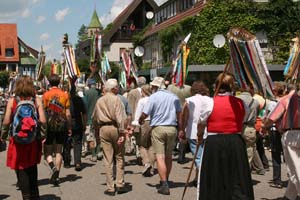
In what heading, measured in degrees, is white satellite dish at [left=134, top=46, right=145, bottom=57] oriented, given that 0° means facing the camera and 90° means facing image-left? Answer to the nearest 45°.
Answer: approximately 0°

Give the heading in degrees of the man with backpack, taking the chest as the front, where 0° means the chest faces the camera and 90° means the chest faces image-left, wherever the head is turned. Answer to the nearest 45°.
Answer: approximately 180°

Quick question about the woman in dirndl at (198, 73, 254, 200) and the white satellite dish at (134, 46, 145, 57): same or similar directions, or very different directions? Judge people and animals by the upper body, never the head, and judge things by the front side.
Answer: very different directions

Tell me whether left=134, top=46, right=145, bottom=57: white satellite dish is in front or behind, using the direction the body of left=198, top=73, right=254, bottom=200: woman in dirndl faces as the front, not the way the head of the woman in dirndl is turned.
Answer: in front

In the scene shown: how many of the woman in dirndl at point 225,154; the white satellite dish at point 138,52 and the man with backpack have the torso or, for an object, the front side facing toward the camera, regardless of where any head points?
1

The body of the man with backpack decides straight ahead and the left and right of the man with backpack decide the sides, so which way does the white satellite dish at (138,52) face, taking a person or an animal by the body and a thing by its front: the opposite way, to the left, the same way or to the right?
the opposite way

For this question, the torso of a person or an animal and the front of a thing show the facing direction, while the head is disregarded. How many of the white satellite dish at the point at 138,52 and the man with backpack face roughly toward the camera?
1

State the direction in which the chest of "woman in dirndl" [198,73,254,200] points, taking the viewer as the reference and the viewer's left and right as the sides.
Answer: facing away from the viewer

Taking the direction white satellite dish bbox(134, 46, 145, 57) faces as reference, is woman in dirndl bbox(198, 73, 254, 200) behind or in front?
in front

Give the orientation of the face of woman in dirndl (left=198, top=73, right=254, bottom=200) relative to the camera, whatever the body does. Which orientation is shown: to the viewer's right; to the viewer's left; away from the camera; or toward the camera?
away from the camera
